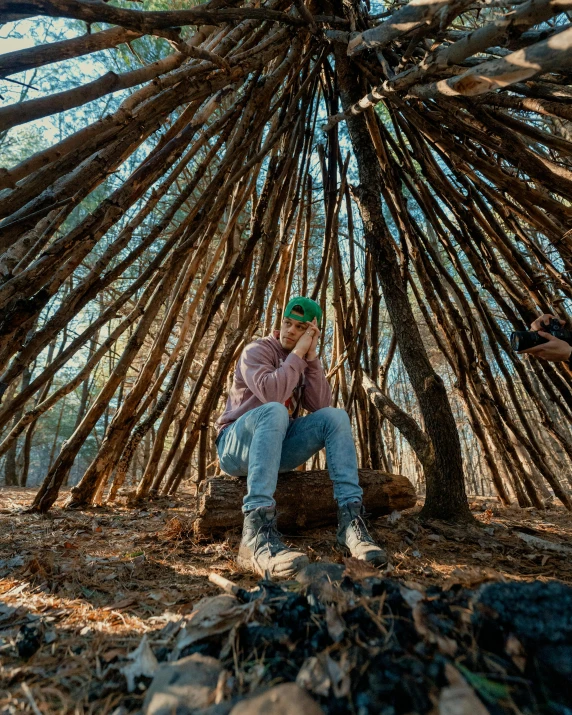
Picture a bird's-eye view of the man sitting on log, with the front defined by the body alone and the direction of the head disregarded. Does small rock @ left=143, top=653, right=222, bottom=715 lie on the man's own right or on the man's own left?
on the man's own right

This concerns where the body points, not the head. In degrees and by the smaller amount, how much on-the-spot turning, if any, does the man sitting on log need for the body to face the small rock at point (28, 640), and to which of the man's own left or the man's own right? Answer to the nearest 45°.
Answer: approximately 90° to the man's own right

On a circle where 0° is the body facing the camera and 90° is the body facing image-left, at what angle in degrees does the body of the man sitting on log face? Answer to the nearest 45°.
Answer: approximately 315°
